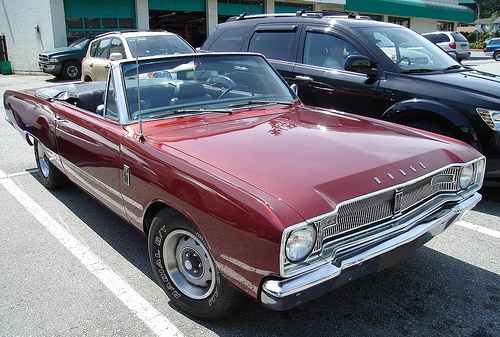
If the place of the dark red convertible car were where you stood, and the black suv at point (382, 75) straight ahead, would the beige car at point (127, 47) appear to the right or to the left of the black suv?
left

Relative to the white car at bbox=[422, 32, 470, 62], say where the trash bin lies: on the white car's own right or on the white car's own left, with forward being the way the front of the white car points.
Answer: on the white car's own left

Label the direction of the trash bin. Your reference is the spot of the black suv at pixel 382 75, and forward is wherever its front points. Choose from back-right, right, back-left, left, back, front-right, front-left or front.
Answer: back

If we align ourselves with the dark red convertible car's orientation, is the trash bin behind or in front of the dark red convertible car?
behind

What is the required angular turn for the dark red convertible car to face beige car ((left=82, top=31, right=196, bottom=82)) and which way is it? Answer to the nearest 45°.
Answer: approximately 135° to its left

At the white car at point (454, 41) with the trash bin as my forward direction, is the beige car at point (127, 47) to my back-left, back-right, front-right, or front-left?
front-left

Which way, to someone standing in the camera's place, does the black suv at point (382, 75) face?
facing the viewer and to the right of the viewer

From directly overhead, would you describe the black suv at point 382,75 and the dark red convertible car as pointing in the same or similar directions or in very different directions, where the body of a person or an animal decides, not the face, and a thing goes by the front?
same or similar directions

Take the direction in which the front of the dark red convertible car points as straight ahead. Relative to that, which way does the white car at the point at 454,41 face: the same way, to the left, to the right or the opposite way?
the opposite way

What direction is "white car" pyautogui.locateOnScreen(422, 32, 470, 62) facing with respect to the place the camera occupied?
facing away from the viewer and to the left of the viewer

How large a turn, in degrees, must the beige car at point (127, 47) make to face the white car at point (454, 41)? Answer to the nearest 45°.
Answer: approximately 90° to its left
